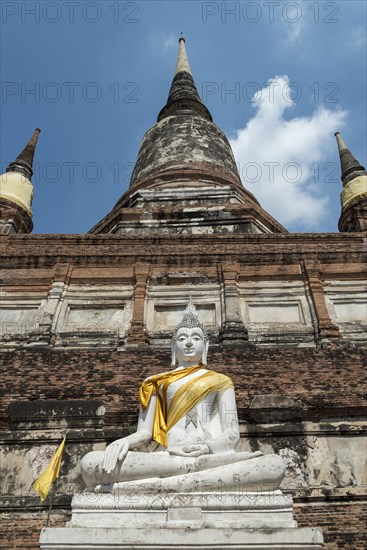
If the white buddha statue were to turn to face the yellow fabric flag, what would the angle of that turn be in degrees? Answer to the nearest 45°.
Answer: approximately 90° to its right

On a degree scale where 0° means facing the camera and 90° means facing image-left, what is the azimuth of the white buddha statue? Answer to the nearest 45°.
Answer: approximately 0°
